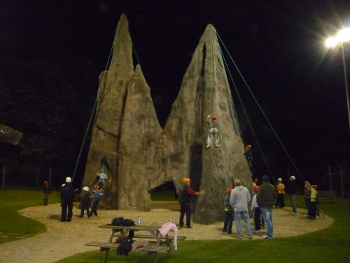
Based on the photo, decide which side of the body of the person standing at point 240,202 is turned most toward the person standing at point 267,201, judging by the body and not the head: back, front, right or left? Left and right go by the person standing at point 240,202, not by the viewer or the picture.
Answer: right

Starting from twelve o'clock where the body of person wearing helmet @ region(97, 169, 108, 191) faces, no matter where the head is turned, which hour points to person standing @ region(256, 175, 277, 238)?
The person standing is roughly at 5 o'clock from the person wearing helmet.

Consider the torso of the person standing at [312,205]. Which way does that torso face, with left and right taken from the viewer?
facing to the left of the viewer

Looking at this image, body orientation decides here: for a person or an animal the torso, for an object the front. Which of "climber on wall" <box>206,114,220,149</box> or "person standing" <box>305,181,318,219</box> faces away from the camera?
the climber on wall

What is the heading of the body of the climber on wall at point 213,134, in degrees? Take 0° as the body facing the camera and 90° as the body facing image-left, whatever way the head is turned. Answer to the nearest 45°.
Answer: approximately 180°

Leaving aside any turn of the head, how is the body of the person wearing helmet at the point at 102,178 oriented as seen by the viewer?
away from the camera

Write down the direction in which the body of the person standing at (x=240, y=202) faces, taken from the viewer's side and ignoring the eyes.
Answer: away from the camera
